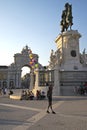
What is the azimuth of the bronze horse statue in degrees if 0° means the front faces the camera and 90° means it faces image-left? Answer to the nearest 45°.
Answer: approximately 0°
